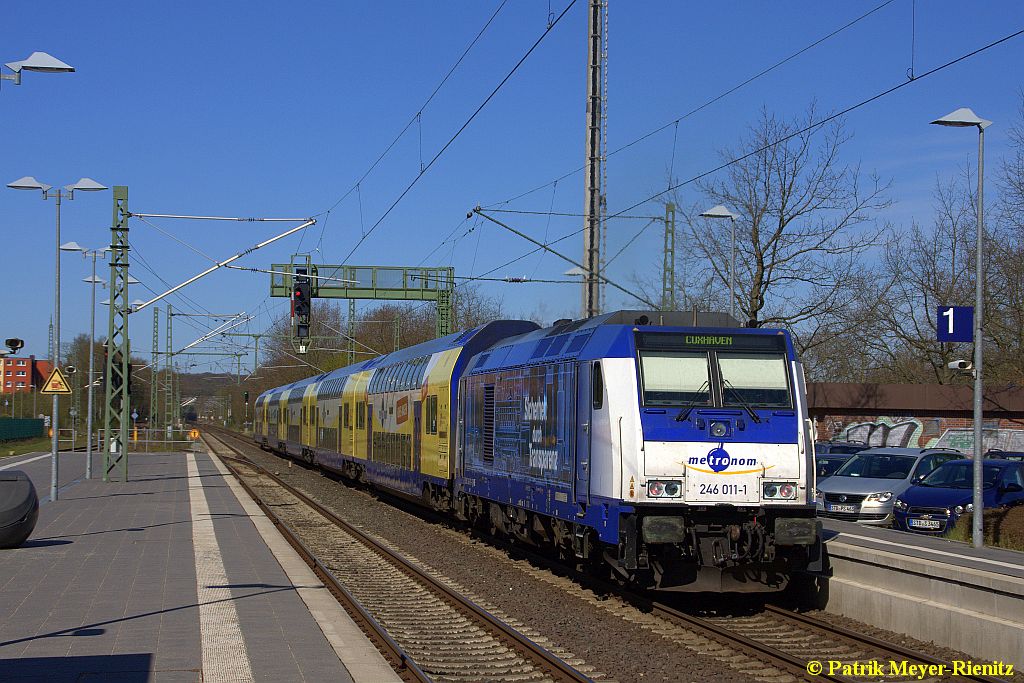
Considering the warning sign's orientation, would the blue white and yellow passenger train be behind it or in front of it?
behind

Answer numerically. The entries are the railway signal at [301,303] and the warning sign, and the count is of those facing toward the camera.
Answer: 2

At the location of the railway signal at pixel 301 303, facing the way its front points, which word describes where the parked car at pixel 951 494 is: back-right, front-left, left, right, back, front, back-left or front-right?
front-left

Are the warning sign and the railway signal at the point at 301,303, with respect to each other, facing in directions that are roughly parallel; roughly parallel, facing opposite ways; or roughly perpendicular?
roughly parallel

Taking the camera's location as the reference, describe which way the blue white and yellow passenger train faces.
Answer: facing the viewer and to the right of the viewer

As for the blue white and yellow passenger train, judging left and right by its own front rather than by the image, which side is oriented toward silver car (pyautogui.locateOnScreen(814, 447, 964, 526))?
left

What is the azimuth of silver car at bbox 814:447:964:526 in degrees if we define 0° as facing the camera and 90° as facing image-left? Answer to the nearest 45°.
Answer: approximately 45°

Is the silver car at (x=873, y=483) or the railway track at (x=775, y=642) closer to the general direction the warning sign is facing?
the railway track

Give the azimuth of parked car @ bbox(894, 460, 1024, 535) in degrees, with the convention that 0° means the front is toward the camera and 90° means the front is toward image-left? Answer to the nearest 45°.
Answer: approximately 45°

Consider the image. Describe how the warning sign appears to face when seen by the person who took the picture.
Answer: facing the viewer

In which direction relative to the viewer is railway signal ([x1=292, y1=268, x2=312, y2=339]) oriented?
toward the camera

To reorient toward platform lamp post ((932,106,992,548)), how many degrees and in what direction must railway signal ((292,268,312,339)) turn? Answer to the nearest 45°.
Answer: approximately 45° to its left
